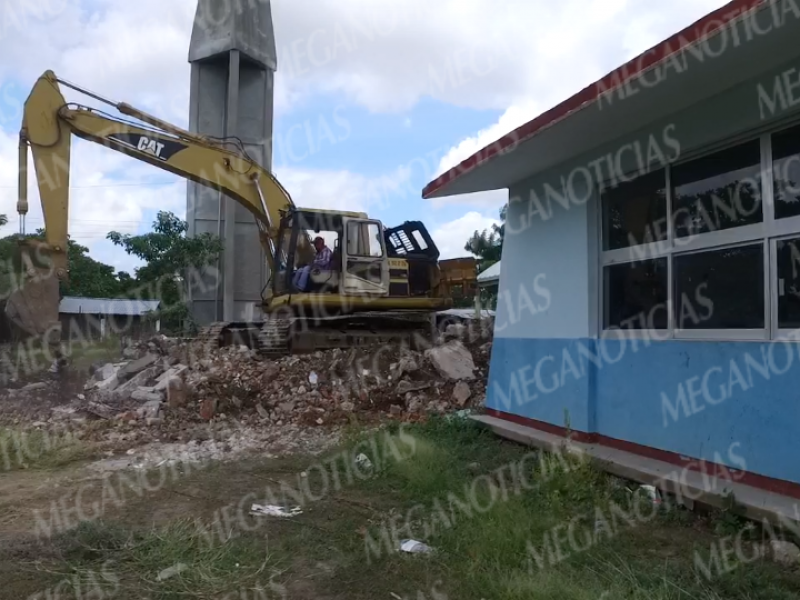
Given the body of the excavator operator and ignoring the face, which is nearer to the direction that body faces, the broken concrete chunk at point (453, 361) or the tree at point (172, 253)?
the tree

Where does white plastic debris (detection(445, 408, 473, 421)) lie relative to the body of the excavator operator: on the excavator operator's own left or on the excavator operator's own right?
on the excavator operator's own left

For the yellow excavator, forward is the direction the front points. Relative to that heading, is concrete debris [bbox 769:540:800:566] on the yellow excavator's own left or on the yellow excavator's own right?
on the yellow excavator's own left

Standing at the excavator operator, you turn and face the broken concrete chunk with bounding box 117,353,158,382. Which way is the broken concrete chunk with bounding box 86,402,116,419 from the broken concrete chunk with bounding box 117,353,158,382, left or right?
left

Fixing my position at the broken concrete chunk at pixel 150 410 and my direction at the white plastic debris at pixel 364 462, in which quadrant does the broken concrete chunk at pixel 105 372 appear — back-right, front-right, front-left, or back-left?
back-left

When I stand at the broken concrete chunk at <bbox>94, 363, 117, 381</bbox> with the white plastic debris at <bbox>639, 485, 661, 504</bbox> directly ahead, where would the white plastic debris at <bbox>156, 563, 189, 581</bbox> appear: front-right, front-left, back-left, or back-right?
front-right

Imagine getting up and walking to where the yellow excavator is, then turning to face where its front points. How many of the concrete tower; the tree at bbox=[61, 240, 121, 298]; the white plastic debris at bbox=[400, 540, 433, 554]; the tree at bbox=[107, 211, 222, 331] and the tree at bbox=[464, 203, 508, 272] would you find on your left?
1

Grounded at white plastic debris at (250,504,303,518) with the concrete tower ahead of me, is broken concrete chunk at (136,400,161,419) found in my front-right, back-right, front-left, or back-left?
front-left

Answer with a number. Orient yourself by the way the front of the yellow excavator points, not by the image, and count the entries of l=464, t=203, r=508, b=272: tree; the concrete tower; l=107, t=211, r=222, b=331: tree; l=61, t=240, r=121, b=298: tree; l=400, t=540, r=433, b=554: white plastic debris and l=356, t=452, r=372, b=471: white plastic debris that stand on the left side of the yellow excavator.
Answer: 2

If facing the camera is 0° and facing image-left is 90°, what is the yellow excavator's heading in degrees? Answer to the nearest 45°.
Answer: approximately 90°

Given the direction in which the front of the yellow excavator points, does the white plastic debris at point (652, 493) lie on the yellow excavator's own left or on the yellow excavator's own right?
on the yellow excavator's own left

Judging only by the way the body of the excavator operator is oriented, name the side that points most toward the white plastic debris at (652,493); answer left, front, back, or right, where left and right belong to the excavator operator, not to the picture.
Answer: left

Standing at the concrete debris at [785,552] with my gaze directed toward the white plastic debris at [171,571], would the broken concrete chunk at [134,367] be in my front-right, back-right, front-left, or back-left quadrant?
front-right

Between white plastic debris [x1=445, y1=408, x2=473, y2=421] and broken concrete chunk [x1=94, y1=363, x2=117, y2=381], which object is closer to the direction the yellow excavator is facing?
the broken concrete chunk

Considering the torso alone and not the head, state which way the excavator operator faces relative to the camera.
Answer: to the viewer's left

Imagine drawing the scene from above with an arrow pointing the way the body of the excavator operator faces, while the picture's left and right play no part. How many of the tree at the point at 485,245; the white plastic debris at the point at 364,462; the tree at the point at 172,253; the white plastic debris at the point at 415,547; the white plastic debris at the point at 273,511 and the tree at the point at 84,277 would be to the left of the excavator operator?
3

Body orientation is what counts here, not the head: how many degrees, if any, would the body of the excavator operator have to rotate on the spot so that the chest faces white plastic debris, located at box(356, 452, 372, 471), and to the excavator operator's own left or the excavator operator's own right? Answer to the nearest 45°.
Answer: approximately 90° to the excavator operator's own left
